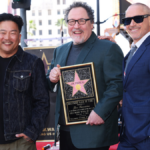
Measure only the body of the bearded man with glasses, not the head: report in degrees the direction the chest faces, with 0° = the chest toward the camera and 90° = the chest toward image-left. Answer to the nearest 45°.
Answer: approximately 45°

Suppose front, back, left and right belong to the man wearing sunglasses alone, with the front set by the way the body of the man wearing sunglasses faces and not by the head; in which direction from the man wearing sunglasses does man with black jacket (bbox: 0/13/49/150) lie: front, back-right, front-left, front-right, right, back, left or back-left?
front-right

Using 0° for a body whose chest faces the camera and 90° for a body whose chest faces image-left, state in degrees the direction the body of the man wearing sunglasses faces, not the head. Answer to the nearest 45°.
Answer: approximately 45°

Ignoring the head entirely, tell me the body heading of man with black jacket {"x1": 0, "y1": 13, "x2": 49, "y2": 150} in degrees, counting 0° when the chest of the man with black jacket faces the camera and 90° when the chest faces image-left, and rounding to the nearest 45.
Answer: approximately 0°

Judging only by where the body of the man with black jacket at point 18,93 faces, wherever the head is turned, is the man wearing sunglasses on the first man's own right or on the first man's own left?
on the first man's own left
